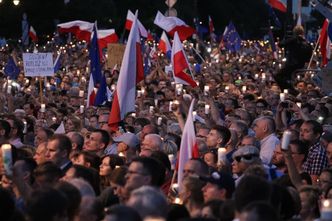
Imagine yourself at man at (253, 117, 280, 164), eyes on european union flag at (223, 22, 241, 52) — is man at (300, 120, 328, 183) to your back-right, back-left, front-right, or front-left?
back-right

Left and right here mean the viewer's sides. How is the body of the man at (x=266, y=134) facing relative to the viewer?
facing to the left of the viewer

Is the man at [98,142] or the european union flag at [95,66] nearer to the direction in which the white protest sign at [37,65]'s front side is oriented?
the man

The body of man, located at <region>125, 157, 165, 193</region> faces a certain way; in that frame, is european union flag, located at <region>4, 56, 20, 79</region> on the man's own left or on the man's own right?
on the man's own right
